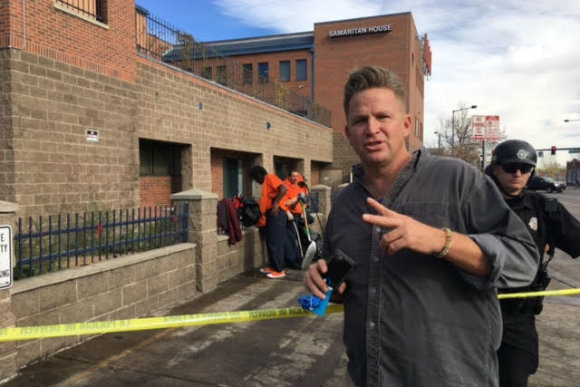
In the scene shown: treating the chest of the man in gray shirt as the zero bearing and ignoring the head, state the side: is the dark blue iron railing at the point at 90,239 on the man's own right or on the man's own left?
on the man's own right

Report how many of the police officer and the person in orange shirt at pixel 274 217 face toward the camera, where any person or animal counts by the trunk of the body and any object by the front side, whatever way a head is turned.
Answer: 1

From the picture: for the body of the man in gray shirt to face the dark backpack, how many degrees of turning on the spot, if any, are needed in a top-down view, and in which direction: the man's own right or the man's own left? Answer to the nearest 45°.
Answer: approximately 90° to the man's own right

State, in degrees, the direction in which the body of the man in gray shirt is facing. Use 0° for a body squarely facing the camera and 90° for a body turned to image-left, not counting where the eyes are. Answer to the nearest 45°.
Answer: approximately 45°

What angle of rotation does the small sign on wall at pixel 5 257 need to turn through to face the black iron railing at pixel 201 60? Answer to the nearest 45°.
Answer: approximately 90° to its left

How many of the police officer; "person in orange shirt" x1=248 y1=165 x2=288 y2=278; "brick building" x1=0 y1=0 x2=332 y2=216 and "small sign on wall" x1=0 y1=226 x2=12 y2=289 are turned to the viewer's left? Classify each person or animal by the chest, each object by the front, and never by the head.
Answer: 1

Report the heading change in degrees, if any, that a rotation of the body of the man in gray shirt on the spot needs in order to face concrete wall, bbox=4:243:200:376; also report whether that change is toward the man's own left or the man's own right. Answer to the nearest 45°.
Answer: approximately 90° to the man's own right

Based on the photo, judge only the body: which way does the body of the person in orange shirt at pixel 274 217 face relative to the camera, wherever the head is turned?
to the viewer's left

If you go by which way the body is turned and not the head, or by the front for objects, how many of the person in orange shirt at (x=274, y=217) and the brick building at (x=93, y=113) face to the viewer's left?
1

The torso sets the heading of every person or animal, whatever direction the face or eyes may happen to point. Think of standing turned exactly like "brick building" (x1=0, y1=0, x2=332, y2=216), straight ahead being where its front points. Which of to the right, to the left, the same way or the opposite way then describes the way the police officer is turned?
to the right

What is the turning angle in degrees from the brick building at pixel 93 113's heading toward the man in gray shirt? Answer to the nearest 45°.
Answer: approximately 45° to its right
